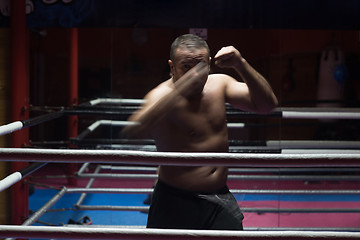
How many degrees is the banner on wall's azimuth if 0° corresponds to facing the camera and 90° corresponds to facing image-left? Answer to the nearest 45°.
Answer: approximately 0°

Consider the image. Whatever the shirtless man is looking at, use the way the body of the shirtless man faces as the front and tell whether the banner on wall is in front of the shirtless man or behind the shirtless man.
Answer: behind

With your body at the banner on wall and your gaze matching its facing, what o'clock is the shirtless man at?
The shirtless man is roughly at 12 o'clock from the banner on wall.
